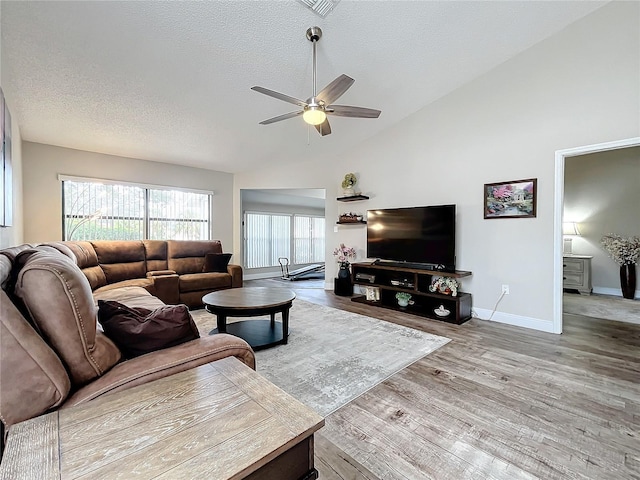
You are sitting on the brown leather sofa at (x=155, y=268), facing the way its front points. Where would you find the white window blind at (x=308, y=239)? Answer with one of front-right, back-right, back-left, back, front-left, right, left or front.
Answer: back-left

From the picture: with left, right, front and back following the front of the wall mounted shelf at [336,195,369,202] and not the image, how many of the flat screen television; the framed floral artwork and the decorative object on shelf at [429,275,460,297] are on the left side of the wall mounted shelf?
3

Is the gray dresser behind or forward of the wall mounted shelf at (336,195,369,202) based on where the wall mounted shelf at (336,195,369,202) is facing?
behind

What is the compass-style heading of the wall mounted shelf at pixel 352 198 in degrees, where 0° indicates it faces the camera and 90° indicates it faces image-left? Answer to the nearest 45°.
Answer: approximately 45°

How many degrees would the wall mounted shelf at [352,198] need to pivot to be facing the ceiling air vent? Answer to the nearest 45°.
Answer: approximately 45° to its left
